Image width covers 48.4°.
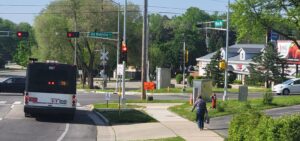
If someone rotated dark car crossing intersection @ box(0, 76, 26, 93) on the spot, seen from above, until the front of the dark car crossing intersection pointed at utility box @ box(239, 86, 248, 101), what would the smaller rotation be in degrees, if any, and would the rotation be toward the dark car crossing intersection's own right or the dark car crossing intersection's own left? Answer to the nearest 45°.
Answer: approximately 135° to the dark car crossing intersection's own left

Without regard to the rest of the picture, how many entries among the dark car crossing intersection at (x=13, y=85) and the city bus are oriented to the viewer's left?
1

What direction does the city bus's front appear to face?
away from the camera

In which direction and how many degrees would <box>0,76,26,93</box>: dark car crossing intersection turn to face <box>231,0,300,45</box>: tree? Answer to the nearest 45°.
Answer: approximately 135° to its left

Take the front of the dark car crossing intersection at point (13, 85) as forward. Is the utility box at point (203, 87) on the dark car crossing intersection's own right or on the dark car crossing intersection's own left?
on the dark car crossing intersection's own left

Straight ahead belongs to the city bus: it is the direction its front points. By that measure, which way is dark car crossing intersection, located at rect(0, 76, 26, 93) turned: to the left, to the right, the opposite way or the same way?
to the left

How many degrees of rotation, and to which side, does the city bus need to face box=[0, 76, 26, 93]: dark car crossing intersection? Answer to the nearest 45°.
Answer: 0° — it already faces it

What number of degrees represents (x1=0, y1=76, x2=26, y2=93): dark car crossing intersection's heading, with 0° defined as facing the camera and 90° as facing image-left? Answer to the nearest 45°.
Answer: approximately 90°

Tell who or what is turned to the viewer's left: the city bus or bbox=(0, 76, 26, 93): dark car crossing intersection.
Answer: the dark car crossing intersection

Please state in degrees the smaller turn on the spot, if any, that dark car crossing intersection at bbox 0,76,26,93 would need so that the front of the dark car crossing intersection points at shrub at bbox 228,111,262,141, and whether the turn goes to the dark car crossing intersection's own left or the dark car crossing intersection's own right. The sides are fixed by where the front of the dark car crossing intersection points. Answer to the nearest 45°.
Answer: approximately 90° to the dark car crossing intersection's own left
